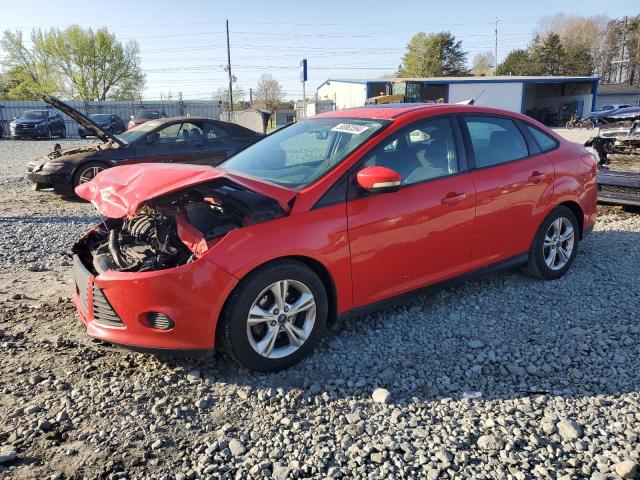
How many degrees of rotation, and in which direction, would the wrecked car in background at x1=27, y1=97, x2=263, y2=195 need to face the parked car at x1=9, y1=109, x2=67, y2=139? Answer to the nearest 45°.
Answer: approximately 135° to its right

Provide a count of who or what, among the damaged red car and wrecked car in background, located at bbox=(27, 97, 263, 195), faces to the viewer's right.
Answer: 0

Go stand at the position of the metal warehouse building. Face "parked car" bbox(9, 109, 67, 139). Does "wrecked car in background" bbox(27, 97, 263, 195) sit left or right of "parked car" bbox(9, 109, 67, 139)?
left

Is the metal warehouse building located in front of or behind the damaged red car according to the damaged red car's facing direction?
behind

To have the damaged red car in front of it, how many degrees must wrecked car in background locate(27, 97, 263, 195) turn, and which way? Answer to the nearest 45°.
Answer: approximately 45° to its left

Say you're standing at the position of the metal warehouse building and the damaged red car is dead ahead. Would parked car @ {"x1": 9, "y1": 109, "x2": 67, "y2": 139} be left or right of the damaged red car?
right

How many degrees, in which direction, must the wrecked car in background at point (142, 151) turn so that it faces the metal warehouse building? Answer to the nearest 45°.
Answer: approximately 180°

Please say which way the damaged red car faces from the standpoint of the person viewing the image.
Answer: facing the viewer and to the left of the viewer

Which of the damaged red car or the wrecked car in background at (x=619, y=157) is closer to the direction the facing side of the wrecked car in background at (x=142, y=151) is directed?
the damaged red car

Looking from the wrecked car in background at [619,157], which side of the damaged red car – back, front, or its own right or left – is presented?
back

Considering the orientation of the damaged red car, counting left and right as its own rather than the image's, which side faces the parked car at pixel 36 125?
right

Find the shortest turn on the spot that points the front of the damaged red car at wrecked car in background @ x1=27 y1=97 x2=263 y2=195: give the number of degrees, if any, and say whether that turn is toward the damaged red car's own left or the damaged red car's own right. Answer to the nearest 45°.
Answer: approximately 90° to the damaged red car's own right
